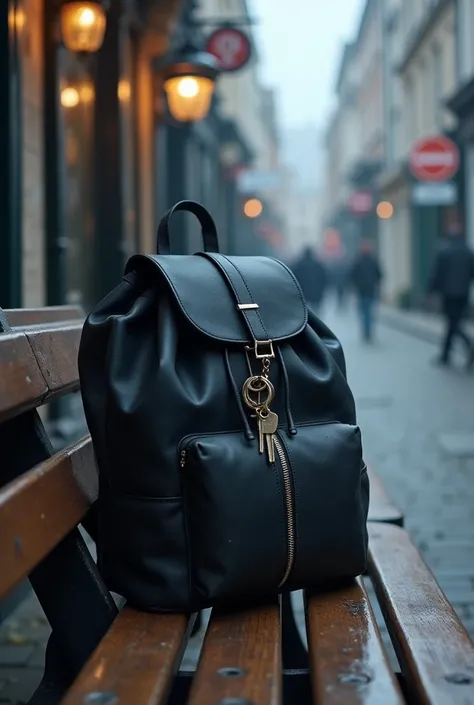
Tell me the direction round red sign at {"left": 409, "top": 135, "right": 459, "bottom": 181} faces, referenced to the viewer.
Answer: facing the viewer

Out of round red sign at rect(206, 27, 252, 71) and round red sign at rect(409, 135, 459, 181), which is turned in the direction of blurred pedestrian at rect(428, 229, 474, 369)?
round red sign at rect(409, 135, 459, 181)

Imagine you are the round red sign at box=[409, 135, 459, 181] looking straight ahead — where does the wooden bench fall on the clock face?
The wooden bench is roughly at 12 o'clock from the round red sign.

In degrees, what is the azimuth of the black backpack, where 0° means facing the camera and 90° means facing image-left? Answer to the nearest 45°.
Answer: approximately 315°

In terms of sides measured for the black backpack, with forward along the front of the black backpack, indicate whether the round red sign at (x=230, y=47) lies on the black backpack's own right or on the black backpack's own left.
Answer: on the black backpack's own left

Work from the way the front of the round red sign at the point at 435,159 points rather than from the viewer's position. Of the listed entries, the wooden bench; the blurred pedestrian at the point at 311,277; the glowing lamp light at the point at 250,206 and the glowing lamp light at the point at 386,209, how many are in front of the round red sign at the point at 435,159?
1

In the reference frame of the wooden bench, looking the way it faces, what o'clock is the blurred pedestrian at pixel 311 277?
The blurred pedestrian is roughly at 9 o'clock from the wooden bench.

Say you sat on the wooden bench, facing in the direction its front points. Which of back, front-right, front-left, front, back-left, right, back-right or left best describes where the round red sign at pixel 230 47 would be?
left

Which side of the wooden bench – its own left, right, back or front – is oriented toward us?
right

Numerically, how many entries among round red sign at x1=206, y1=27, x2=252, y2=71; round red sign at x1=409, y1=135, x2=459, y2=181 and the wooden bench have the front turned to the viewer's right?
1

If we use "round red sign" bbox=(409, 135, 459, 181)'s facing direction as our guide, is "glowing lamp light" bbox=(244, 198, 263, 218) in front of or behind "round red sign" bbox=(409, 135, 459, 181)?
behind

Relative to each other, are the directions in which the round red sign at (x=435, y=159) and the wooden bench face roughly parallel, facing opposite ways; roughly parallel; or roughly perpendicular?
roughly perpendicular

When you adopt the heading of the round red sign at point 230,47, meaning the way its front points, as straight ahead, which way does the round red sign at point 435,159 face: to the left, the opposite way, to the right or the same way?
the same way

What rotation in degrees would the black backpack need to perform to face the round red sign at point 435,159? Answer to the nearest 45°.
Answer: approximately 135° to its left

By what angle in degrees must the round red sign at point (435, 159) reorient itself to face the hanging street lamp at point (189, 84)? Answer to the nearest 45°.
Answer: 0° — it already faces it

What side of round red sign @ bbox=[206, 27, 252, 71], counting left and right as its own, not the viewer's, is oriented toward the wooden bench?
front

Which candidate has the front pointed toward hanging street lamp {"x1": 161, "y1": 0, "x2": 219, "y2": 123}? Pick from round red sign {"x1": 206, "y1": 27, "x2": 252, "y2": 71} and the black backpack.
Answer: the round red sign

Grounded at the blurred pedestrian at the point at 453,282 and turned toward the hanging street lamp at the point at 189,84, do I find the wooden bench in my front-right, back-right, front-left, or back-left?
front-left

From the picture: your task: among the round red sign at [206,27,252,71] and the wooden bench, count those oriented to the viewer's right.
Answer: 1

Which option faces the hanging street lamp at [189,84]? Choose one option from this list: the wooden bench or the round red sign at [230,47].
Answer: the round red sign

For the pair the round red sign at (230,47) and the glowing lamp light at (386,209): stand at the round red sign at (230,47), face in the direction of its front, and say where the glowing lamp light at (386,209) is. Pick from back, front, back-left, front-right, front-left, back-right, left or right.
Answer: back
